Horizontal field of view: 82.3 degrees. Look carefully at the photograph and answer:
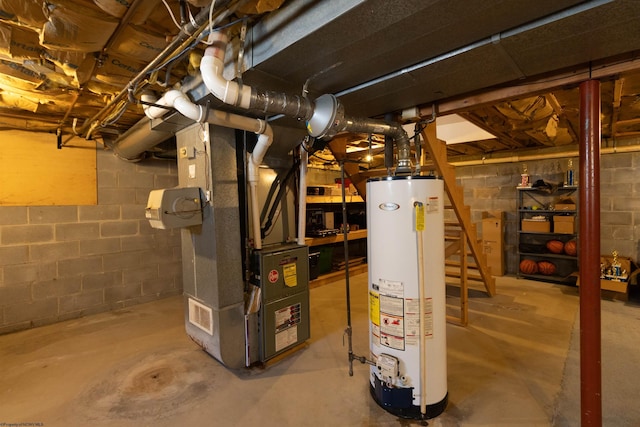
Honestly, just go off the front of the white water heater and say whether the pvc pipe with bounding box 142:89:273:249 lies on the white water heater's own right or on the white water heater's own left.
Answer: on the white water heater's own right

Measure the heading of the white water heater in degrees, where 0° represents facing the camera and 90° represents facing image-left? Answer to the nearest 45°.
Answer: approximately 45°

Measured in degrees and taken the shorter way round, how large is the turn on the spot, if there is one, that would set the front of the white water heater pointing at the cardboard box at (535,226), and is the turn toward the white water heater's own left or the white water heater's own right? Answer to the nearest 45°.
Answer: approximately 180°

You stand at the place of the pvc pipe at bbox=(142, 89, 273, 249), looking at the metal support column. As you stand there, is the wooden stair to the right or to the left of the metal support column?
left

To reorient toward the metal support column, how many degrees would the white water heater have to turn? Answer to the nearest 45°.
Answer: approximately 135° to its left

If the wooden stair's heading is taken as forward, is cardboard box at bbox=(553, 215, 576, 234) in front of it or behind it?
in front

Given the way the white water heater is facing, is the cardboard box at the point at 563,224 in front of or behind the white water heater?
behind

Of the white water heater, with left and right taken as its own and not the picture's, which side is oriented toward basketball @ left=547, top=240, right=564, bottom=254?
back

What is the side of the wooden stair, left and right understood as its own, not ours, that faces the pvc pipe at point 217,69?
back
